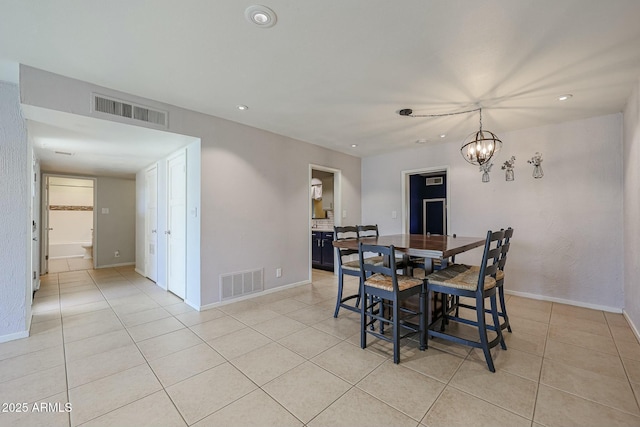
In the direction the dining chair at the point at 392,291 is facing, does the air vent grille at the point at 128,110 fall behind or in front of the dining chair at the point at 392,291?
behind

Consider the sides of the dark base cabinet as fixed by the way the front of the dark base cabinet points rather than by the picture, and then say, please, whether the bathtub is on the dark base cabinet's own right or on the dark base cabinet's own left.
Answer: on the dark base cabinet's own right

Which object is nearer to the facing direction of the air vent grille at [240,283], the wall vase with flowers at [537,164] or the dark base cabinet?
the wall vase with flowers

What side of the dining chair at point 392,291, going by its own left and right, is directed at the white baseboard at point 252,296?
left

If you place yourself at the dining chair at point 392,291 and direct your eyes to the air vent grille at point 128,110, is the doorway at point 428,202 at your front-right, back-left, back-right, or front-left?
back-right

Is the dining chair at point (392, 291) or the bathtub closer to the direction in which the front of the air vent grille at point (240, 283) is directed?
the dining chair

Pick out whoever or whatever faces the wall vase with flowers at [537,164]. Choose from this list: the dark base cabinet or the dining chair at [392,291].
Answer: the dining chair

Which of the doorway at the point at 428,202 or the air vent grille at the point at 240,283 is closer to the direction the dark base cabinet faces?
the air vent grille

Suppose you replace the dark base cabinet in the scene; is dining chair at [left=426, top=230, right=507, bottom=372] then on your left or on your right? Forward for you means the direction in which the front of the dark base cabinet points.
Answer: on your left

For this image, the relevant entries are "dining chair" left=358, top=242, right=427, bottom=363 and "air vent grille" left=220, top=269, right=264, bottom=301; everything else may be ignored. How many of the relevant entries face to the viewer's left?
0

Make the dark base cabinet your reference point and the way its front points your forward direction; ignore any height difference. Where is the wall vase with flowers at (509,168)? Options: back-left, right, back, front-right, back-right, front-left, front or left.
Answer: left

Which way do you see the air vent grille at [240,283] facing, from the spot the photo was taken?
facing the viewer and to the right of the viewer

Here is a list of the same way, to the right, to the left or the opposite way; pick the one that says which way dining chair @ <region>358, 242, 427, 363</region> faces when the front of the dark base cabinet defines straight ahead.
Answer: the opposite way

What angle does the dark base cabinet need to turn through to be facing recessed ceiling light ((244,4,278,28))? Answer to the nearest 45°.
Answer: approximately 45° to its left

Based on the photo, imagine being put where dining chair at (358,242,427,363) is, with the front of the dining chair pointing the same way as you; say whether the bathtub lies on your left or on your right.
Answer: on your left

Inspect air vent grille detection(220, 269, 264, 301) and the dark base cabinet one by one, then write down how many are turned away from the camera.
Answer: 0
